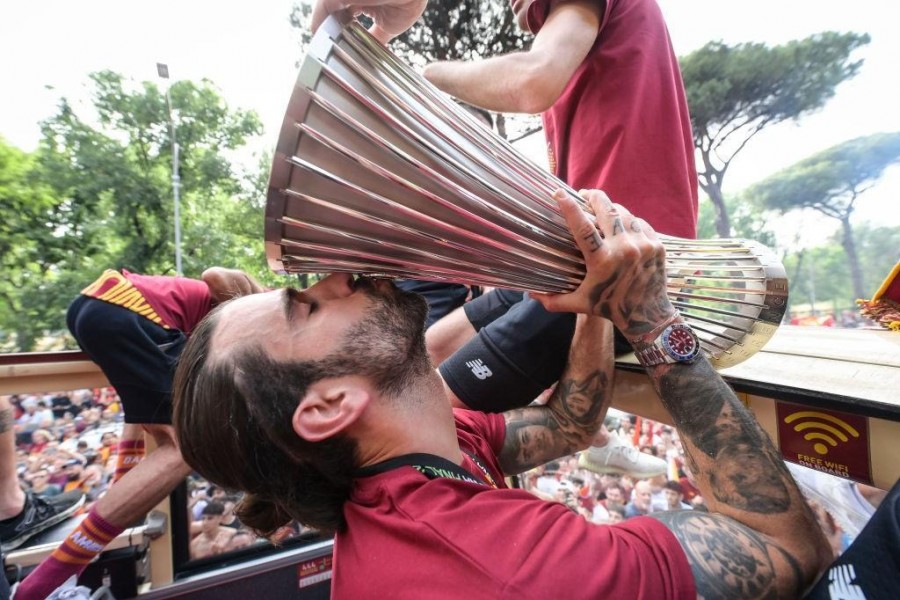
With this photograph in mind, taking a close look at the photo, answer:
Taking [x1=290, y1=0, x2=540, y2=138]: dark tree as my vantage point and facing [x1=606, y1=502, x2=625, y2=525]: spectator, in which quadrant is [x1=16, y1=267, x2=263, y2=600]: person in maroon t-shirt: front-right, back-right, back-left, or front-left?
front-right

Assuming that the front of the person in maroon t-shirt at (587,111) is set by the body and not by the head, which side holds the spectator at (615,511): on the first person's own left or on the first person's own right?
on the first person's own right

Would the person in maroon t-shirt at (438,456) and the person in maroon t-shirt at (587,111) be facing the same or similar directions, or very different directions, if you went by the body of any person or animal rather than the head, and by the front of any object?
very different directions

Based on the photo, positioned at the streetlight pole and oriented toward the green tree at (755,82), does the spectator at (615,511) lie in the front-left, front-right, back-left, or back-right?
front-right

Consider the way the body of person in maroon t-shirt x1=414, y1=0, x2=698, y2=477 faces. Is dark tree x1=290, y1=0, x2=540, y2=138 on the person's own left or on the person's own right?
on the person's own right

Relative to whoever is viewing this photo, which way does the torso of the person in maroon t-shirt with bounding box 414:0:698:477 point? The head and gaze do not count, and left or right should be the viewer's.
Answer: facing to the left of the viewer
